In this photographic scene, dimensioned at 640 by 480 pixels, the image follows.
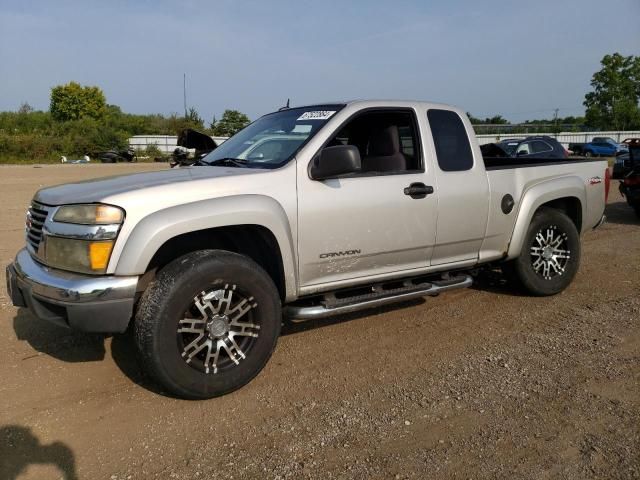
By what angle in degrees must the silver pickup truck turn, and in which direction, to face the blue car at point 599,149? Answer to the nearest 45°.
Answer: approximately 180°

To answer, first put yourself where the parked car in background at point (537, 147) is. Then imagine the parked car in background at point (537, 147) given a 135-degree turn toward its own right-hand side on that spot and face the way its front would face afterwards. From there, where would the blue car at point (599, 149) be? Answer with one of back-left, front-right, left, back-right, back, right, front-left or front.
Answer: front

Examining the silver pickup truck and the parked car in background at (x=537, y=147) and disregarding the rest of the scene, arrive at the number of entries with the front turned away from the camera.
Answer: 0

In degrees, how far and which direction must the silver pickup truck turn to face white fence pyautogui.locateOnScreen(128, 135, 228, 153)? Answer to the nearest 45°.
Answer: approximately 135° to its right

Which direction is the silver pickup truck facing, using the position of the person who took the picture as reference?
facing the viewer and to the left of the viewer

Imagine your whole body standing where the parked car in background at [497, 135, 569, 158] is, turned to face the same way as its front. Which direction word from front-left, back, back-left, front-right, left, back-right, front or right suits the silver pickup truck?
front-left

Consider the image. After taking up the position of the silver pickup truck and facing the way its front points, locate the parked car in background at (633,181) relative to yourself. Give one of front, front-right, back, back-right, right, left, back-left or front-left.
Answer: back

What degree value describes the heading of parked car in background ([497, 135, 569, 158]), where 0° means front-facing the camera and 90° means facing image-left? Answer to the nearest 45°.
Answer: approximately 45°

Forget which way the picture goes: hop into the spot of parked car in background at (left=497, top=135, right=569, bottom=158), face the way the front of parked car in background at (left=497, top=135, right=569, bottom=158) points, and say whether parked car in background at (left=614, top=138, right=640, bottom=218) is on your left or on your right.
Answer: on your left
